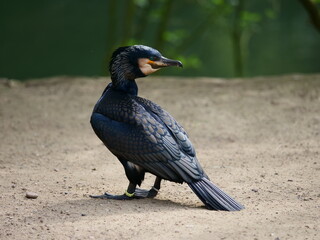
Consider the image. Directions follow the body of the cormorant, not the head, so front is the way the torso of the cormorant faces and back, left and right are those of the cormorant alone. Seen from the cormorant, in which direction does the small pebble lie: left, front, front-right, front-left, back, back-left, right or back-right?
front

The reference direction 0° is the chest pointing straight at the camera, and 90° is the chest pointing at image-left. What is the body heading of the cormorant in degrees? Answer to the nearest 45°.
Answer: approximately 90°
